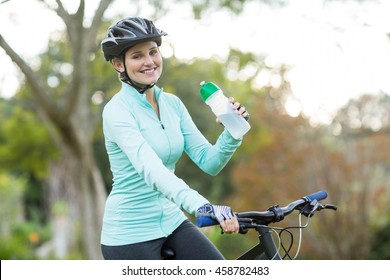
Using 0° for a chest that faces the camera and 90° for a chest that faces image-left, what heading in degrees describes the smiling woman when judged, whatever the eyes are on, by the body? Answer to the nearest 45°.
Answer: approximately 315°

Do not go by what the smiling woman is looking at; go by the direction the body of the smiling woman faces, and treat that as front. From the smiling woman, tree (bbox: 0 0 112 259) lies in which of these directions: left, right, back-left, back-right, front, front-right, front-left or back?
back-left
